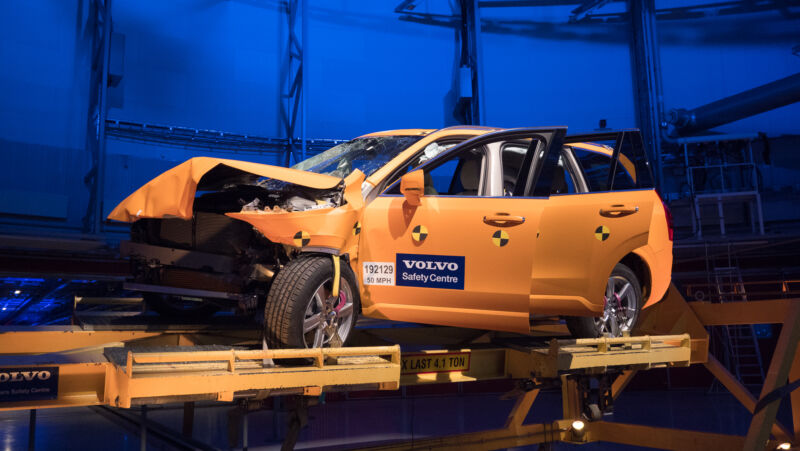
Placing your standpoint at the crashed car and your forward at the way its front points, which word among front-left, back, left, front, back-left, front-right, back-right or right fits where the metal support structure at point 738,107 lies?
back

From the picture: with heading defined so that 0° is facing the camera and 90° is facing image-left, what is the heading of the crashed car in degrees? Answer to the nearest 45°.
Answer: approximately 45°

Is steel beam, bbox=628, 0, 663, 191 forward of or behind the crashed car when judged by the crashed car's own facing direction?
behind

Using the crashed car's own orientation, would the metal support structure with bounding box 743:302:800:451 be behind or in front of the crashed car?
behind

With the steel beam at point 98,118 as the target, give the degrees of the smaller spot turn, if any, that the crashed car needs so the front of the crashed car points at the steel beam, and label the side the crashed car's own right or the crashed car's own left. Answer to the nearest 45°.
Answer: approximately 90° to the crashed car's own right

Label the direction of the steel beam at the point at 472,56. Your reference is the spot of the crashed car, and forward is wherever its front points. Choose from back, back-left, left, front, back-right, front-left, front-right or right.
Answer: back-right

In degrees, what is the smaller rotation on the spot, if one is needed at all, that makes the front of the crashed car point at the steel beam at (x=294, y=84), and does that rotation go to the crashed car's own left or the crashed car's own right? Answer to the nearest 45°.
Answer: approximately 135° to the crashed car's own right
